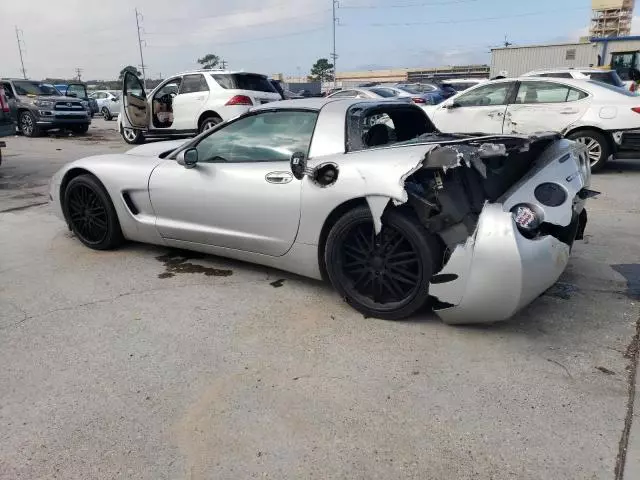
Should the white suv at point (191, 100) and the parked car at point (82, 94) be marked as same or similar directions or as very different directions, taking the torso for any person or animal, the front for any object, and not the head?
very different directions

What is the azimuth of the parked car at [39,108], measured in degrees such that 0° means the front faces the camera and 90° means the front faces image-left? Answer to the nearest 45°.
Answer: approximately 315°

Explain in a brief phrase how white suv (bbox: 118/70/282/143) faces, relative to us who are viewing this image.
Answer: facing away from the viewer and to the left of the viewer

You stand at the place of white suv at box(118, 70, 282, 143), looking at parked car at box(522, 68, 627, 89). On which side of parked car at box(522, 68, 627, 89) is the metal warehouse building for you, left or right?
left

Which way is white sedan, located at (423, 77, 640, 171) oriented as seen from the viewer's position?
to the viewer's left

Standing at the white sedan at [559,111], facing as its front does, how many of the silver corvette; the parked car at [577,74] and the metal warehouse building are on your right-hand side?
2

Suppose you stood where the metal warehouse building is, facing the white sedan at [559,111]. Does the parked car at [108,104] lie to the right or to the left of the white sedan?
right
